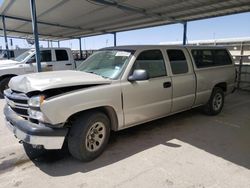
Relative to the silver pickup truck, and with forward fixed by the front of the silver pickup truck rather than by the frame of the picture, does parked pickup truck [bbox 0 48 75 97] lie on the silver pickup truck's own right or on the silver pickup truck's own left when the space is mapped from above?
on the silver pickup truck's own right

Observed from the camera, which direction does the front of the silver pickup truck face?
facing the viewer and to the left of the viewer

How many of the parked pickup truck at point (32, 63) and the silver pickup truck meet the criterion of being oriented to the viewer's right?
0

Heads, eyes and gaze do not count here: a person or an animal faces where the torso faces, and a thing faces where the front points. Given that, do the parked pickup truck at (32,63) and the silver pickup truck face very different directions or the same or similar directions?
same or similar directions
